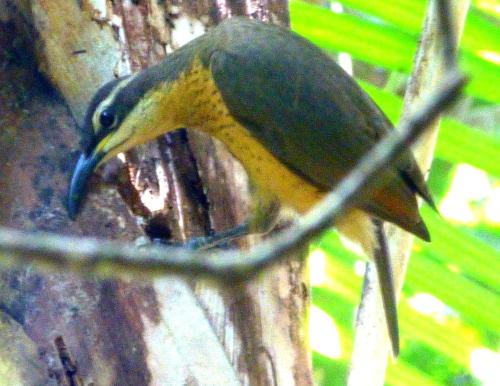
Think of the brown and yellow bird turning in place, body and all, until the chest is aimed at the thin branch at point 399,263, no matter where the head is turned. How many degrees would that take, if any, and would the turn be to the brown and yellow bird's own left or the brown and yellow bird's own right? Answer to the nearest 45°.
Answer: approximately 135° to the brown and yellow bird's own left

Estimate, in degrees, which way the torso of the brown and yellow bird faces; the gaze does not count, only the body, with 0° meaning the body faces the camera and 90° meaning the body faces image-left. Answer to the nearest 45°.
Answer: approximately 90°
